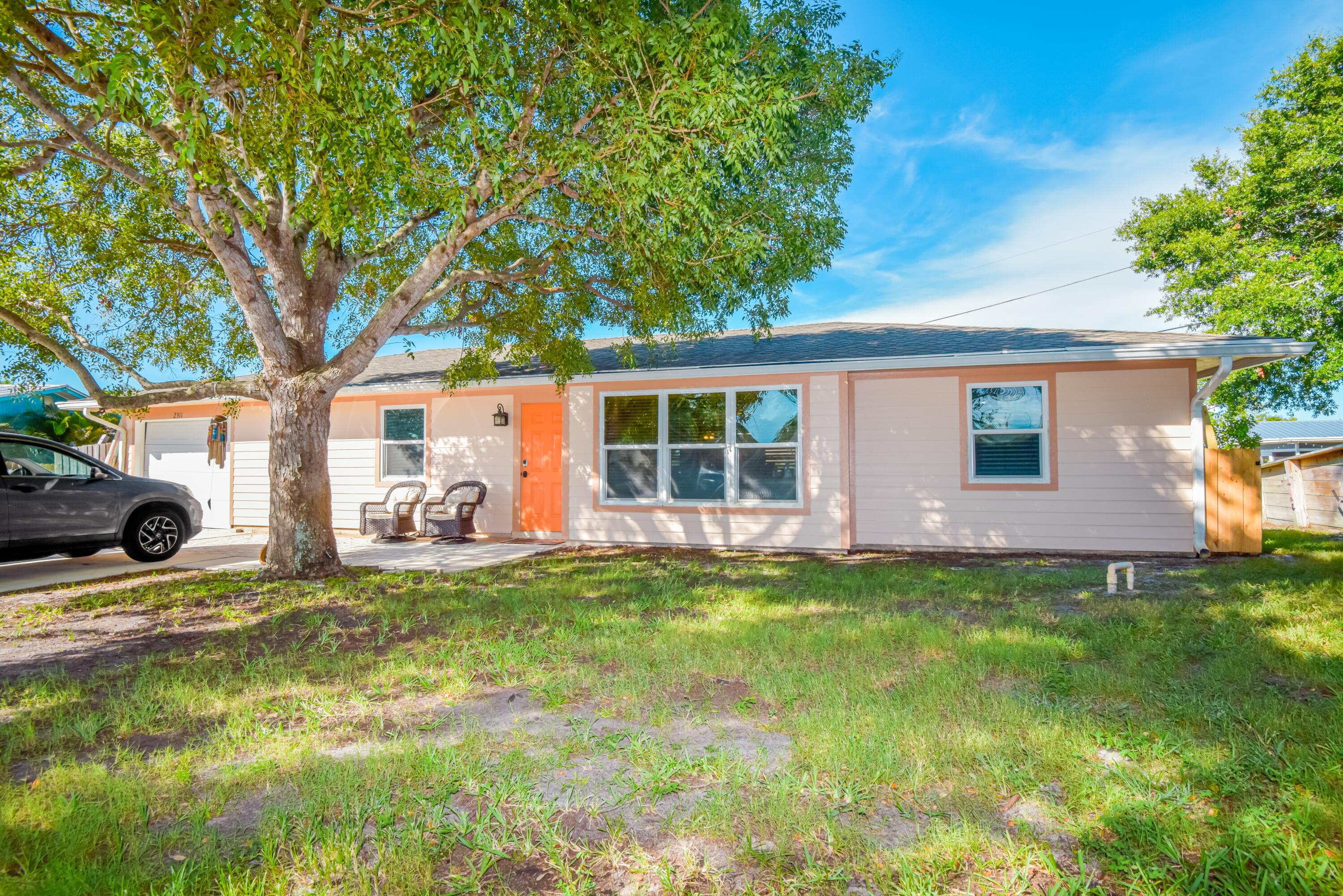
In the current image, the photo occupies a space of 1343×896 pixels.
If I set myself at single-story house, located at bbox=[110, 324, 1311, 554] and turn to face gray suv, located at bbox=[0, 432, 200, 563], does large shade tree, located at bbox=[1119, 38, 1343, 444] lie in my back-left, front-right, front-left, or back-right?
back-right

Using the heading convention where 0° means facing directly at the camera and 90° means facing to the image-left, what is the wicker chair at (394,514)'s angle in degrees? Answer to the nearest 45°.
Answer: approximately 45°

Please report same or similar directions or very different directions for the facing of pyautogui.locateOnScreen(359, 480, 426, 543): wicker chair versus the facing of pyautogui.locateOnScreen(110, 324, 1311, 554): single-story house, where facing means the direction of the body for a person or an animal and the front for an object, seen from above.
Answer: same or similar directions

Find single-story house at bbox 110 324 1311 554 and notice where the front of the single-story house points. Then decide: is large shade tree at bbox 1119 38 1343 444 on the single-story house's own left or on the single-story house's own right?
on the single-story house's own left

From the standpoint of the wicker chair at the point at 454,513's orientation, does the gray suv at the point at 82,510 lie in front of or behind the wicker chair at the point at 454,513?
in front

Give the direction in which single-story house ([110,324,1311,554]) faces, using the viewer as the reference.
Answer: facing the viewer

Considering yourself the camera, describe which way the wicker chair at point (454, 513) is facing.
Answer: facing the viewer and to the left of the viewer

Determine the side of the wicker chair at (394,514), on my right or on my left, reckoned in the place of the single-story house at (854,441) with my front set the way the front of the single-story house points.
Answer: on my right

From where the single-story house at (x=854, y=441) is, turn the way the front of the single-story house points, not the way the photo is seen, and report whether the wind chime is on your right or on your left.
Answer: on your right

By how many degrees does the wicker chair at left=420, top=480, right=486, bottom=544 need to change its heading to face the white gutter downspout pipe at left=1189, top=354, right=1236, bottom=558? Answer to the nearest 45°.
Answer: approximately 90° to its left

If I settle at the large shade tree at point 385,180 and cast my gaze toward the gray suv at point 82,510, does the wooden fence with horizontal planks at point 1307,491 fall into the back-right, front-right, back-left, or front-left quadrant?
back-right

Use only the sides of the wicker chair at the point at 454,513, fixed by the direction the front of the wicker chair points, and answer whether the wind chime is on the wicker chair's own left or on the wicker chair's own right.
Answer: on the wicker chair's own right

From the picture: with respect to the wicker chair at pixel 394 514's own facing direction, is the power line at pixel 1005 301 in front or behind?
behind

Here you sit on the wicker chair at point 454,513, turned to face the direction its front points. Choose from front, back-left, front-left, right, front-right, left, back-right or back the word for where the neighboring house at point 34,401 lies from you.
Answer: right
